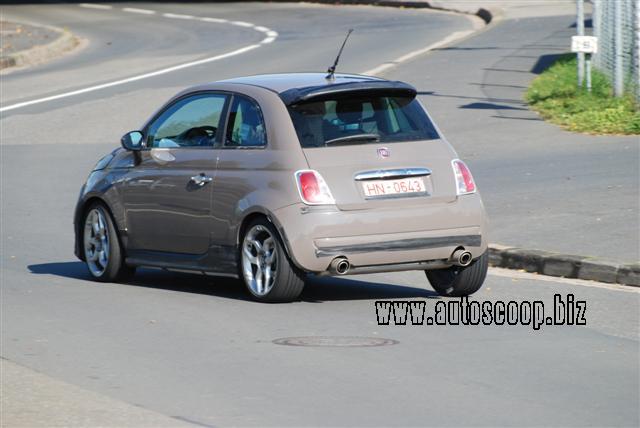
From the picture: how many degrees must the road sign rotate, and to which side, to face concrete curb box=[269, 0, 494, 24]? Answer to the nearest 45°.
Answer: approximately 180°

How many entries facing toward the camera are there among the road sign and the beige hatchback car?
1

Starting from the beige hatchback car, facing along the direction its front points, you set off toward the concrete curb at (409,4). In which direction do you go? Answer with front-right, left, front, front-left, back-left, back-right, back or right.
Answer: front-right

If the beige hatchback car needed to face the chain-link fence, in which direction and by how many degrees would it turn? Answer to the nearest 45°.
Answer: approximately 90° to its right

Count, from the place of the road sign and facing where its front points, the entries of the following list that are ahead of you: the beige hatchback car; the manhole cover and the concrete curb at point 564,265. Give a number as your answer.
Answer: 3

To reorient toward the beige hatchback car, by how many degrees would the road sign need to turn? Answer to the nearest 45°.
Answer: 0° — it already faces it

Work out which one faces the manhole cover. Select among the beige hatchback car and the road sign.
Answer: the road sign

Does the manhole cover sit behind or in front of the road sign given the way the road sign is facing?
in front

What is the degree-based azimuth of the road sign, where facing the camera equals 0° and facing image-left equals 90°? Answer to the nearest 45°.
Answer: approximately 0°

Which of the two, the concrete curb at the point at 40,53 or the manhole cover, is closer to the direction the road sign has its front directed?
the manhole cover
